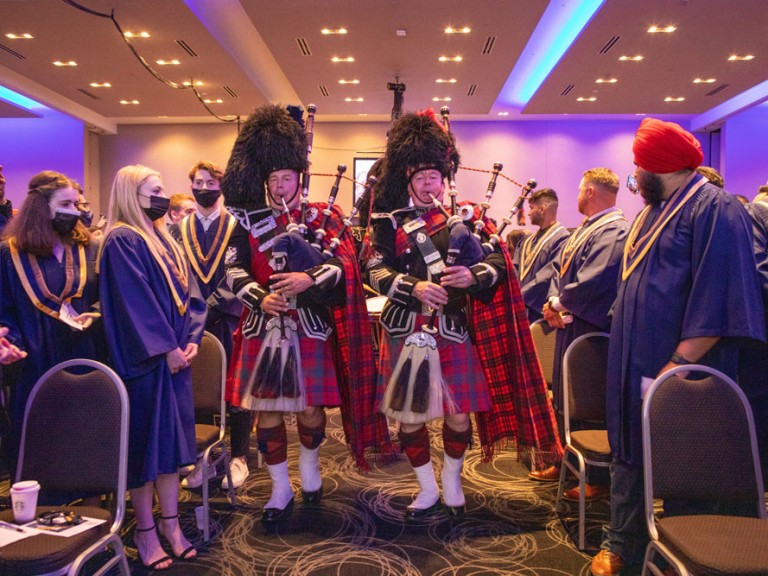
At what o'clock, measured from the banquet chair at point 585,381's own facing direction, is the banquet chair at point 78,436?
the banquet chair at point 78,436 is roughly at 3 o'clock from the banquet chair at point 585,381.

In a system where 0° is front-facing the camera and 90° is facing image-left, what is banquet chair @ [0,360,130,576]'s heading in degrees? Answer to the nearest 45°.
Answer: approximately 45°

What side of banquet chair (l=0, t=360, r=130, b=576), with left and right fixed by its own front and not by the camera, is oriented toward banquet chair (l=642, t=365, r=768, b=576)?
left

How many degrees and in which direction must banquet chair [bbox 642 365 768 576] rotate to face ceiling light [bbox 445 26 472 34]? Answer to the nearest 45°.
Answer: approximately 180°

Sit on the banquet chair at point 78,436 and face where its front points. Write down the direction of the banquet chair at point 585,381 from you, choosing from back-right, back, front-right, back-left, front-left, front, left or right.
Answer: back-left

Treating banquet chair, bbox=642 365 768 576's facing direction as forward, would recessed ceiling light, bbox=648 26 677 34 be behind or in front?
behind

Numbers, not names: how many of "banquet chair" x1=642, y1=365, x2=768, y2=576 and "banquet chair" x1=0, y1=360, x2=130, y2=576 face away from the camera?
0

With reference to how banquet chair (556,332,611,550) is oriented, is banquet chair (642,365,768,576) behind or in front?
in front

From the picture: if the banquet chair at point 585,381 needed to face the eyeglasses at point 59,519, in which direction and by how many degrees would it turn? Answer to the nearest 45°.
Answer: approximately 90° to its right

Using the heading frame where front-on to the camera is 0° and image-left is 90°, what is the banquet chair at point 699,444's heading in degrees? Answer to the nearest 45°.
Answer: approximately 315°

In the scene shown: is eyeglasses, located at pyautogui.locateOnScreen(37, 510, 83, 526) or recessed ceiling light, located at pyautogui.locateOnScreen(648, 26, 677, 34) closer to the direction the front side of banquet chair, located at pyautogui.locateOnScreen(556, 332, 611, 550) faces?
the eyeglasses
